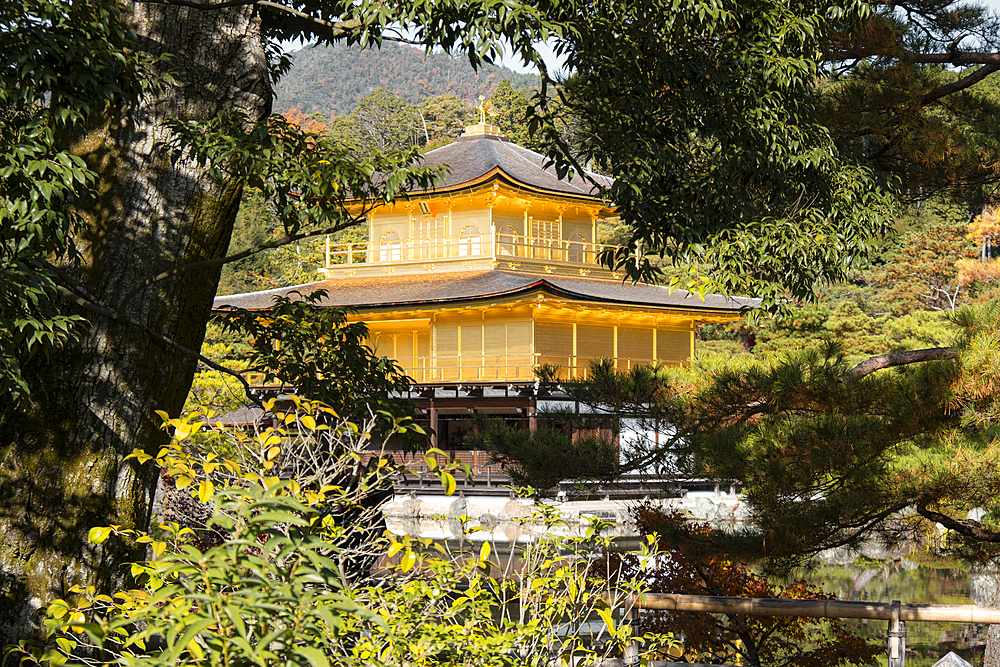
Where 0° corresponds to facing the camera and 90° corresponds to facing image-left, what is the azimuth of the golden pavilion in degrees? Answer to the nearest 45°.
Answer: approximately 45°

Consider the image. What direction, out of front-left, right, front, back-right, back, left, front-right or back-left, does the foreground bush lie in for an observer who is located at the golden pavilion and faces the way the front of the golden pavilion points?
front-left
